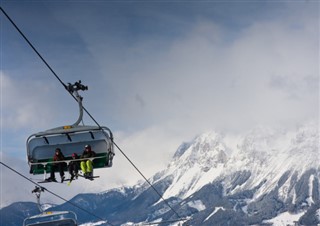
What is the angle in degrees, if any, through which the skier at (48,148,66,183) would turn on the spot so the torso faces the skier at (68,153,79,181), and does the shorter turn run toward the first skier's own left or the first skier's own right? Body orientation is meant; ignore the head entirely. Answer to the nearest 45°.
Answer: approximately 45° to the first skier's own left

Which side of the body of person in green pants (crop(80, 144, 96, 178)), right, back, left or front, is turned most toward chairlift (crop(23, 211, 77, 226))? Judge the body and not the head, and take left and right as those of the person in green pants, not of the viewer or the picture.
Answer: back

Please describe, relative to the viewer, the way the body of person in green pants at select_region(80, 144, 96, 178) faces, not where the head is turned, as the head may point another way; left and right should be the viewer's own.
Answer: facing the viewer

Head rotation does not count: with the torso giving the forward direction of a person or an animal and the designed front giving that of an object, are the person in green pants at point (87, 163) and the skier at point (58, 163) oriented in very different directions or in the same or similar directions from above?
same or similar directions

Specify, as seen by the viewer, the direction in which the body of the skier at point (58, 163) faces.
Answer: toward the camera

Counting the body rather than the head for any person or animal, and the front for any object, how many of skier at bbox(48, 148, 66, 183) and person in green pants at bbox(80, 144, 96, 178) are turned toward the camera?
2
